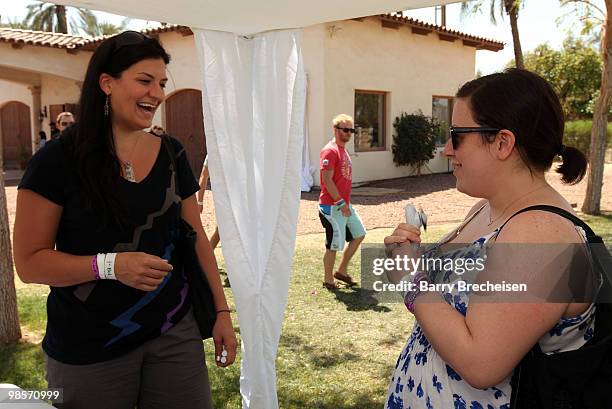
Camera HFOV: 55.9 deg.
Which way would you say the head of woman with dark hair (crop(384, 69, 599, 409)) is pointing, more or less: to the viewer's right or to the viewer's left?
to the viewer's left

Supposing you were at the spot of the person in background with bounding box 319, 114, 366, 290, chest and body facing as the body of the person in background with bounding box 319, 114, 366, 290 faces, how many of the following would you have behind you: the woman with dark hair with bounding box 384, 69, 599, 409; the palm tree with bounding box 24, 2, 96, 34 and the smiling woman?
1

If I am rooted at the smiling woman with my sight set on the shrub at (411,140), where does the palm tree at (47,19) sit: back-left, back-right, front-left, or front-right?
front-left

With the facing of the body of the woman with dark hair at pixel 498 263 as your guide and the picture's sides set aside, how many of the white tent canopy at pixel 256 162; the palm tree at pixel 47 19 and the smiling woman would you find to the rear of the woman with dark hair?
0

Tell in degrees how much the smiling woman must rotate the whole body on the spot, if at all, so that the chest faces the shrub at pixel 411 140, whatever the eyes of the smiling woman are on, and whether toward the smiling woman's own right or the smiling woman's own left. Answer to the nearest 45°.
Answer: approximately 90° to the smiling woman's own left

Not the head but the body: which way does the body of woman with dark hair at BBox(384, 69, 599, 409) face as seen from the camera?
to the viewer's left

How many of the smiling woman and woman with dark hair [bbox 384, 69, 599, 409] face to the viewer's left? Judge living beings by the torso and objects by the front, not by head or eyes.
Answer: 1

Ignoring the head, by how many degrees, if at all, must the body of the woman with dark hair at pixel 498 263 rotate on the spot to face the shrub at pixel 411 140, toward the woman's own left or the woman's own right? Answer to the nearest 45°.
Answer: approximately 90° to the woman's own right

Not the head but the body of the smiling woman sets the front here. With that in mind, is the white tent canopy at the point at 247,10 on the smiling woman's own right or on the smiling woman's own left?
on the smiling woman's own left

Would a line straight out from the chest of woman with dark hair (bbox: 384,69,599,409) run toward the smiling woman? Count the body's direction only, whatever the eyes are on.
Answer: yes

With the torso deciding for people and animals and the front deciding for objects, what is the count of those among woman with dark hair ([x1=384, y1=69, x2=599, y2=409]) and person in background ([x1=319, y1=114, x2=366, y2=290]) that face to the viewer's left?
1

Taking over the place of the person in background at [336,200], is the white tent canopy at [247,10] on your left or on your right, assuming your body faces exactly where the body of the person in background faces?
on your right

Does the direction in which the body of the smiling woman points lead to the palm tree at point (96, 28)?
no
